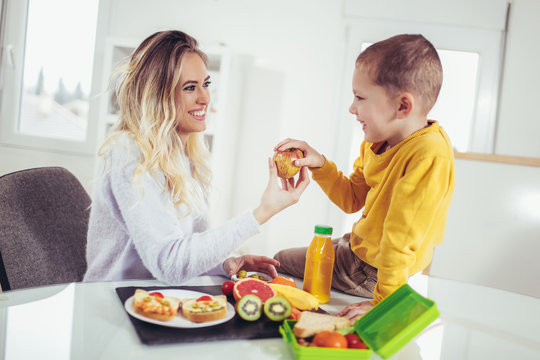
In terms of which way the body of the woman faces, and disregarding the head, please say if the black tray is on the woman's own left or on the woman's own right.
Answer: on the woman's own right

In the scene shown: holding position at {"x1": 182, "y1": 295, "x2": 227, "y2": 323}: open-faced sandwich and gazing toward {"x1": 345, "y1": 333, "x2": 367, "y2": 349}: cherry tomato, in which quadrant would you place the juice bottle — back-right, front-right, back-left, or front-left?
front-left

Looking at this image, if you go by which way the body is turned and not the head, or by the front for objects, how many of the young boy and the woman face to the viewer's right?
1

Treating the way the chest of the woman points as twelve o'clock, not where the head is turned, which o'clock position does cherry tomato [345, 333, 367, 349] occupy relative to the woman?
The cherry tomato is roughly at 2 o'clock from the woman.

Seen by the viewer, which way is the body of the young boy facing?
to the viewer's left

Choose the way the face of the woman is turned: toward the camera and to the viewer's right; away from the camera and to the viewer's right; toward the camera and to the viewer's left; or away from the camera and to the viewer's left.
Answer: toward the camera and to the viewer's right

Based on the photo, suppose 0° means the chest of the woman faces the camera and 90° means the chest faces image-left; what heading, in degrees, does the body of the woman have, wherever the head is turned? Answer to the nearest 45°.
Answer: approximately 270°

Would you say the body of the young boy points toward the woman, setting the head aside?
yes

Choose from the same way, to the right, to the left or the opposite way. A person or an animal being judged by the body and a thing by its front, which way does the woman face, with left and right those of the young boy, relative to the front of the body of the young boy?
the opposite way
